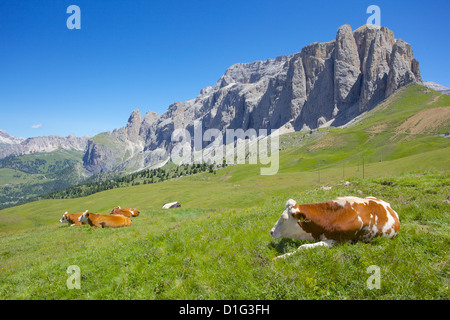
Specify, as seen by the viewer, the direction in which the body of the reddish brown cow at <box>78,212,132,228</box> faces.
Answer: to the viewer's left

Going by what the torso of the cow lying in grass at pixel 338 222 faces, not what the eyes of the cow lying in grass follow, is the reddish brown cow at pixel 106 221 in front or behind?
in front

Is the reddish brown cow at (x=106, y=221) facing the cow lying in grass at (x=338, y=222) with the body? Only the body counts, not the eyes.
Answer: no

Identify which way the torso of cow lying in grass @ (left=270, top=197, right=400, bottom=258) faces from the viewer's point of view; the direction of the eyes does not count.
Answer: to the viewer's left

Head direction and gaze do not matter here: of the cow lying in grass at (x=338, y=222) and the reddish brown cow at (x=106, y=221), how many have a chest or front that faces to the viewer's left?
2
